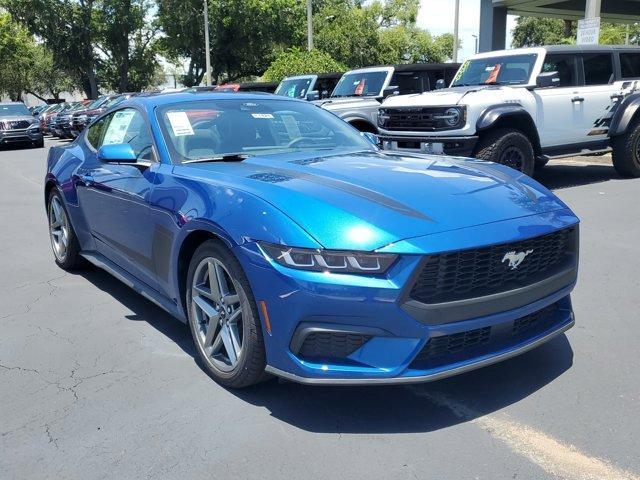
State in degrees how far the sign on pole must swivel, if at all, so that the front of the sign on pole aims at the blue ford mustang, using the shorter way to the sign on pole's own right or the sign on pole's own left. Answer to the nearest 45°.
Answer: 0° — it already faces it

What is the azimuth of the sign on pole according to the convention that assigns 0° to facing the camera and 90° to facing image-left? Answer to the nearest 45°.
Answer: approximately 0°

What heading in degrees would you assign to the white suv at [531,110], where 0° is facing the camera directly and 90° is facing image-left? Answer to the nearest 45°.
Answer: approximately 45°

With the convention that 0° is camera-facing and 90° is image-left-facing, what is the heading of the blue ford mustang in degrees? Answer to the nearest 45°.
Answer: approximately 315°

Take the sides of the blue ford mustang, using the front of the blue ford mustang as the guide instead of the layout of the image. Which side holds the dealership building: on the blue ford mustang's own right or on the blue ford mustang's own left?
on the blue ford mustang's own left

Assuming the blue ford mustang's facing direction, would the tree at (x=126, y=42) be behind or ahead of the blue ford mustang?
behind
